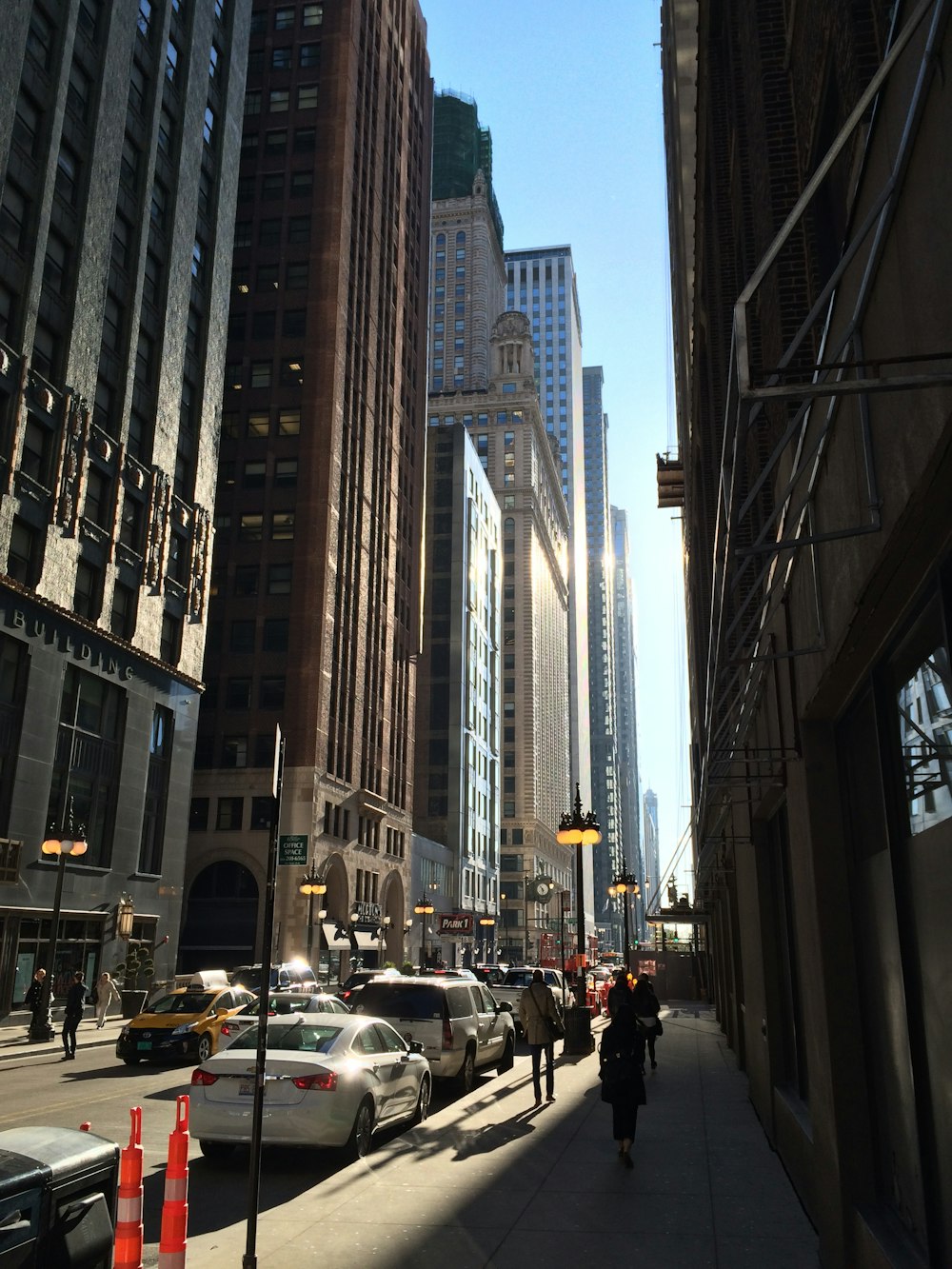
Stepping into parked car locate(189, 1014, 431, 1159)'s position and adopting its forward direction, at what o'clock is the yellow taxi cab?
The yellow taxi cab is roughly at 10 o'clock from the parked car.

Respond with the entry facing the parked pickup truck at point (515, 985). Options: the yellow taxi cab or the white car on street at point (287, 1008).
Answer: the white car on street at point (287, 1008)

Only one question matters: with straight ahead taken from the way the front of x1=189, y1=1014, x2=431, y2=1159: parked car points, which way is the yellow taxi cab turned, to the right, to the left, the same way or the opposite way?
the opposite way

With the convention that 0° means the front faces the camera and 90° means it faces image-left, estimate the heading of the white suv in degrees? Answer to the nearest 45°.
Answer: approximately 225°

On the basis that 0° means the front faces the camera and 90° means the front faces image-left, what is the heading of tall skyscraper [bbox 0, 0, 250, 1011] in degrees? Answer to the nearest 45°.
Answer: approximately 315°

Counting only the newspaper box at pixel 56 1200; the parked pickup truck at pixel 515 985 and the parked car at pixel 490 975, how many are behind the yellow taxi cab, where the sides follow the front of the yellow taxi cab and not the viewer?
2

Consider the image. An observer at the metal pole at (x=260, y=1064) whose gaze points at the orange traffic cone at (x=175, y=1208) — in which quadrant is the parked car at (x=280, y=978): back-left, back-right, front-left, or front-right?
back-right

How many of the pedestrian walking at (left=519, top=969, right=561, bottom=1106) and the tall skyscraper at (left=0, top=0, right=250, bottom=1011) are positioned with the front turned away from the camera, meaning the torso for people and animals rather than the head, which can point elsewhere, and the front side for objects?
1

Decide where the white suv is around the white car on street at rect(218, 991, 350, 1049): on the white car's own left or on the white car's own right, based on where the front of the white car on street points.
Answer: on the white car's own right

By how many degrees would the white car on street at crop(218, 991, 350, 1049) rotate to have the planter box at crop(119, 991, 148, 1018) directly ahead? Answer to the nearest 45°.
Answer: approximately 45° to its left

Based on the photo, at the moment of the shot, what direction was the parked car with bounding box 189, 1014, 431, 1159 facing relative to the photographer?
facing away from the viewer and to the right of the viewer

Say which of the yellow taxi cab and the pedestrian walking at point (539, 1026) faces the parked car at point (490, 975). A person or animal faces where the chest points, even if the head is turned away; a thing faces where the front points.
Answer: the pedestrian walking

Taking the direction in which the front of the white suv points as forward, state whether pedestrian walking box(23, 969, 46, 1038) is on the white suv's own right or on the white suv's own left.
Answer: on the white suv's own left

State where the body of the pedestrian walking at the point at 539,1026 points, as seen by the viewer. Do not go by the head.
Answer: away from the camera

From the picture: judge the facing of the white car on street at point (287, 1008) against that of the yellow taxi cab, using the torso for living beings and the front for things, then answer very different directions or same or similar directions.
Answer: very different directions

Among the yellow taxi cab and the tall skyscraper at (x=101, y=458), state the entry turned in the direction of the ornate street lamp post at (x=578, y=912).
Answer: the tall skyscraper

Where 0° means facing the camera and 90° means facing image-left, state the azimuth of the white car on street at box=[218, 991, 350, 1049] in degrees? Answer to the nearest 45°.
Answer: approximately 225°

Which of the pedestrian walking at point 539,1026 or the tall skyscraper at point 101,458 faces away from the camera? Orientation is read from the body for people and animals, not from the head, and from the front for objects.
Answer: the pedestrian walking

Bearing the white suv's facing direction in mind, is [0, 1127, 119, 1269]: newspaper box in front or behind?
behind

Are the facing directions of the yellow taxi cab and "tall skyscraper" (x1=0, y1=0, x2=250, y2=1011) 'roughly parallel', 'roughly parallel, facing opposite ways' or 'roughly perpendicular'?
roughly perpendicular

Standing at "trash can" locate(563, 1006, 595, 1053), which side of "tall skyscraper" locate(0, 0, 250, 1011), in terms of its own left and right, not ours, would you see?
front
